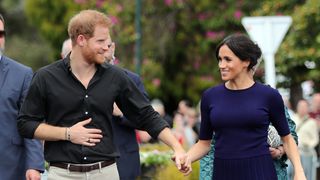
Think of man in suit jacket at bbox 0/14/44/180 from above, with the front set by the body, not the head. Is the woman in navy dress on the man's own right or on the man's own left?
on the man's own left

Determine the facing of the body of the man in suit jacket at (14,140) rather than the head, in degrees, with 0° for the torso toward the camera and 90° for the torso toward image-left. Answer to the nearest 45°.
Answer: approximately 0°

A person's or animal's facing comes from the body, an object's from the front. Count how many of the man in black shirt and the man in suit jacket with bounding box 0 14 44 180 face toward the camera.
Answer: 2

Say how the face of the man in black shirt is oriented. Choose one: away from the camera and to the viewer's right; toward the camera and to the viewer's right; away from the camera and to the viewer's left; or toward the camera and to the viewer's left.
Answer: toward the camera and to the viewer's right

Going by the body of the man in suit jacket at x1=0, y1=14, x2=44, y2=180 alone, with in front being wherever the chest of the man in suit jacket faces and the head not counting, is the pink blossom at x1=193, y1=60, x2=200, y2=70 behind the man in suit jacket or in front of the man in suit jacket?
behind

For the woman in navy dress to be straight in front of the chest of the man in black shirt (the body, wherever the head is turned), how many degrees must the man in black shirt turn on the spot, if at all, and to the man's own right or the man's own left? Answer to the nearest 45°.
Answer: approximately 90° to the man's own left

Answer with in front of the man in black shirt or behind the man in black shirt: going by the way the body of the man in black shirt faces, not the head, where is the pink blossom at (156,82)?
behind

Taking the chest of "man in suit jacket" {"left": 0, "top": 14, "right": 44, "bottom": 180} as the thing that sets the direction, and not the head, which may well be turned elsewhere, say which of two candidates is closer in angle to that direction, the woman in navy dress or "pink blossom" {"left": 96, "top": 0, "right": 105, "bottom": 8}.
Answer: the woman in navy dress
